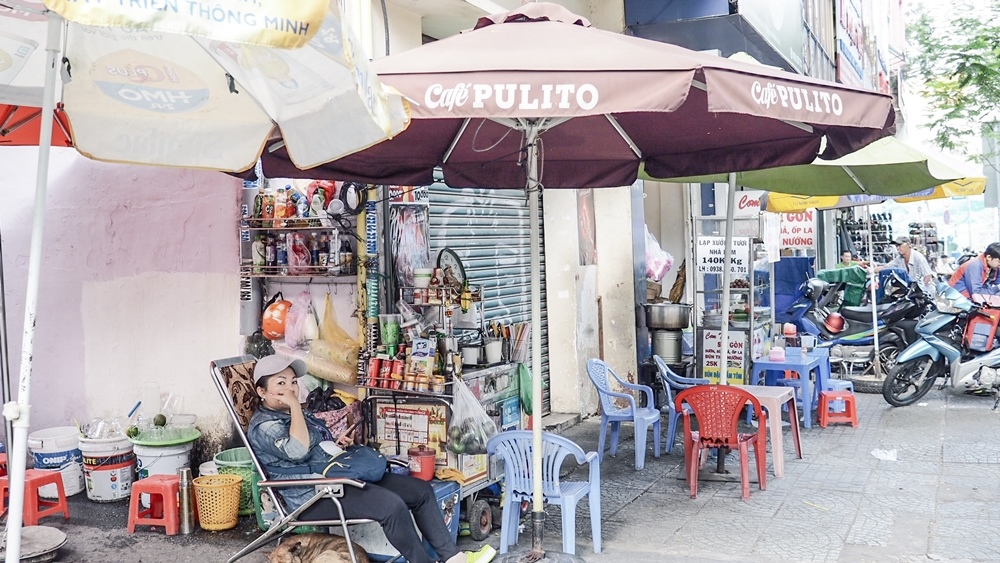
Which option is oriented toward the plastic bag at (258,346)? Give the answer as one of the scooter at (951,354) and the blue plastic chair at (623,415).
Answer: the scooter

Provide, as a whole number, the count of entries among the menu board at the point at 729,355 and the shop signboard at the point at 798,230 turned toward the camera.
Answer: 2

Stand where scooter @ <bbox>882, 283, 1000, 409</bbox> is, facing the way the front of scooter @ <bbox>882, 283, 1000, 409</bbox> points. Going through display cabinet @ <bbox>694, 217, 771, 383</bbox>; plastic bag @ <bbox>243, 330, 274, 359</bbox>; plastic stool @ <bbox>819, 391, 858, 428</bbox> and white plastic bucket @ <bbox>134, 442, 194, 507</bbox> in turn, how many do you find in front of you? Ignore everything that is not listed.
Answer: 4

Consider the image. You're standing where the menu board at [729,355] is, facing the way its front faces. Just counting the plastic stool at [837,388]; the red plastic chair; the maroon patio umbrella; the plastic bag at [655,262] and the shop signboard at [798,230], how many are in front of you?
2

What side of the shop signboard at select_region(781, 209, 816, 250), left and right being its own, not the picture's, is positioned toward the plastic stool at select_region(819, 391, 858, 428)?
front

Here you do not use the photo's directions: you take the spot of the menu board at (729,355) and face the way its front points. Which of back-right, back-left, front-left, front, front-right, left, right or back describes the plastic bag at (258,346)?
front-right

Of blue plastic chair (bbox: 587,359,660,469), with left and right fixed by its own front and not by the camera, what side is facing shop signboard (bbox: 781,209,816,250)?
left

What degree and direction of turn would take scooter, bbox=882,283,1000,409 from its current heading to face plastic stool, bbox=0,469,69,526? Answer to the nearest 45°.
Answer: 0° — it already faces it

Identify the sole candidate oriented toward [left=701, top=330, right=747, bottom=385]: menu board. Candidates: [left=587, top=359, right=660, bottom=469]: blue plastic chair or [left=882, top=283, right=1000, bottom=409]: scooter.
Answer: the scooter

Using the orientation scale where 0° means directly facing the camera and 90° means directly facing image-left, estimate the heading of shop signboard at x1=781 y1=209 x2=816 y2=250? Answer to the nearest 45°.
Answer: approximately 0°
